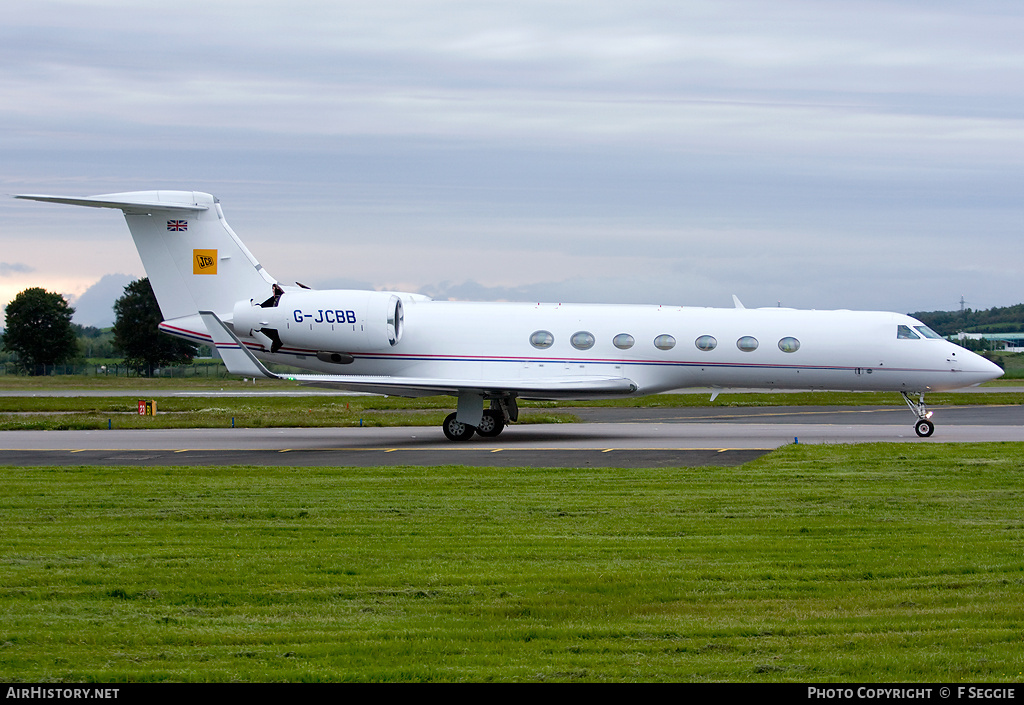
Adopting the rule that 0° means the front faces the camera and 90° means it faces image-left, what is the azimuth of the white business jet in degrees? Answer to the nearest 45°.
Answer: approximately 270°
